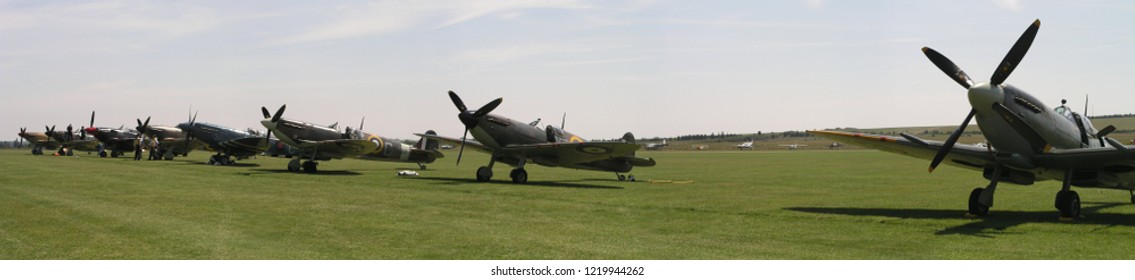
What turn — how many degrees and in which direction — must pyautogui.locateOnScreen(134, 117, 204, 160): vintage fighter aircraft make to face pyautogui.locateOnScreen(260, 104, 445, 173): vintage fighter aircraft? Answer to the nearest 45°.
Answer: approximately 45° to its left

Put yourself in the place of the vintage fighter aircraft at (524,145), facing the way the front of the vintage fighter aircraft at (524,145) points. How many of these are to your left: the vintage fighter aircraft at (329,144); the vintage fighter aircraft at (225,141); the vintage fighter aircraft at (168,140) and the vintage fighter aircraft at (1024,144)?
1

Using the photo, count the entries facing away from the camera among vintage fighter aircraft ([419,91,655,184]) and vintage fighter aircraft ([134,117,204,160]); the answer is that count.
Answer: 0

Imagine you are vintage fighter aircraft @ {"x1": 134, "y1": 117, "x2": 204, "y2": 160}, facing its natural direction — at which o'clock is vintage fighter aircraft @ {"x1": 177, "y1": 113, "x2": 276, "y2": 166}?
vintage fighter aircraft @ {"x1": 177, "y1": 113, "x2": 276, "y2": 166} is roughly at 10 o'clock from vintage fighter aircraft @ {"x1": 134, "y1": 117, "x2": 204, "y2": 160}.

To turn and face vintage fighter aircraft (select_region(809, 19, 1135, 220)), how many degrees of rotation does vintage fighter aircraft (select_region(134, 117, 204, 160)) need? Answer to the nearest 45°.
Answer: approximately 45° to its left

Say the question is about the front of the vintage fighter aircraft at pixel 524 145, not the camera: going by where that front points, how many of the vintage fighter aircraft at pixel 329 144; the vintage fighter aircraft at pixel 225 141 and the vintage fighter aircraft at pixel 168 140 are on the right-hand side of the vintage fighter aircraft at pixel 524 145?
3

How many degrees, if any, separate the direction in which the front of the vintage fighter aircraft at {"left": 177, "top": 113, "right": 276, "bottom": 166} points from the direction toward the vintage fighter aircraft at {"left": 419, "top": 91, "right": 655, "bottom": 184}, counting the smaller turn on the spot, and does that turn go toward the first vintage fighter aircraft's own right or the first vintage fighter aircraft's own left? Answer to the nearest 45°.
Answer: approximately 90° to the first vintage fighter aircraft's own left

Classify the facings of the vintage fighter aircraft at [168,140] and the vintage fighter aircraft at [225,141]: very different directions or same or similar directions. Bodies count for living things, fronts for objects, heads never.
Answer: same or similar directions

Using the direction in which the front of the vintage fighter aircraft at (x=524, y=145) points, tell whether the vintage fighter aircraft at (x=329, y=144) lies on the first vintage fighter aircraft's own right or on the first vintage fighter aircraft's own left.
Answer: on the first vintage fighter aircraft's own right

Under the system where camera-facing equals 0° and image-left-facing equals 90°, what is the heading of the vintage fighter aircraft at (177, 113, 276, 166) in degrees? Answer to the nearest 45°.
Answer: approximately 45°

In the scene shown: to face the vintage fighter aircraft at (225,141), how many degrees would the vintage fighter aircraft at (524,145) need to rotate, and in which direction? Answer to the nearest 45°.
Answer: approximately 90° to its right

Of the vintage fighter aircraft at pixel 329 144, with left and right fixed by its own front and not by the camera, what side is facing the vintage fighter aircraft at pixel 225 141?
right

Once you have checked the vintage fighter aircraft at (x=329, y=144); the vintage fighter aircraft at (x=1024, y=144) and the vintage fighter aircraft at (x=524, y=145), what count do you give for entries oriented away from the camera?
0

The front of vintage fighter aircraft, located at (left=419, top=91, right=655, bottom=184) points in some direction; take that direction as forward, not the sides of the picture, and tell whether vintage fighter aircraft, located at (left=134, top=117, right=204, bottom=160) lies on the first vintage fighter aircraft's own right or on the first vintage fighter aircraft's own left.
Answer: on the first vintage fighter aircraft's own right

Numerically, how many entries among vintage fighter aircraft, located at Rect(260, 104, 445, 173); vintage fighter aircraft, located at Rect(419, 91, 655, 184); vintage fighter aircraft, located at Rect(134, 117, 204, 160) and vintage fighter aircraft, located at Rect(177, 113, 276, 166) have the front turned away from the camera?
0

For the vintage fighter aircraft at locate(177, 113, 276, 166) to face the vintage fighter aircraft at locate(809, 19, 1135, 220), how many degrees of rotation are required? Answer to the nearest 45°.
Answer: approximately 45° to its left

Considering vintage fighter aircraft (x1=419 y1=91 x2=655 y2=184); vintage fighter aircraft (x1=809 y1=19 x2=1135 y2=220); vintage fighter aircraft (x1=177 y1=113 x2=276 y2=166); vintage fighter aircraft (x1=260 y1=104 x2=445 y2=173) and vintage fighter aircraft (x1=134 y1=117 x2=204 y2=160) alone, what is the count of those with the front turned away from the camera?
0
